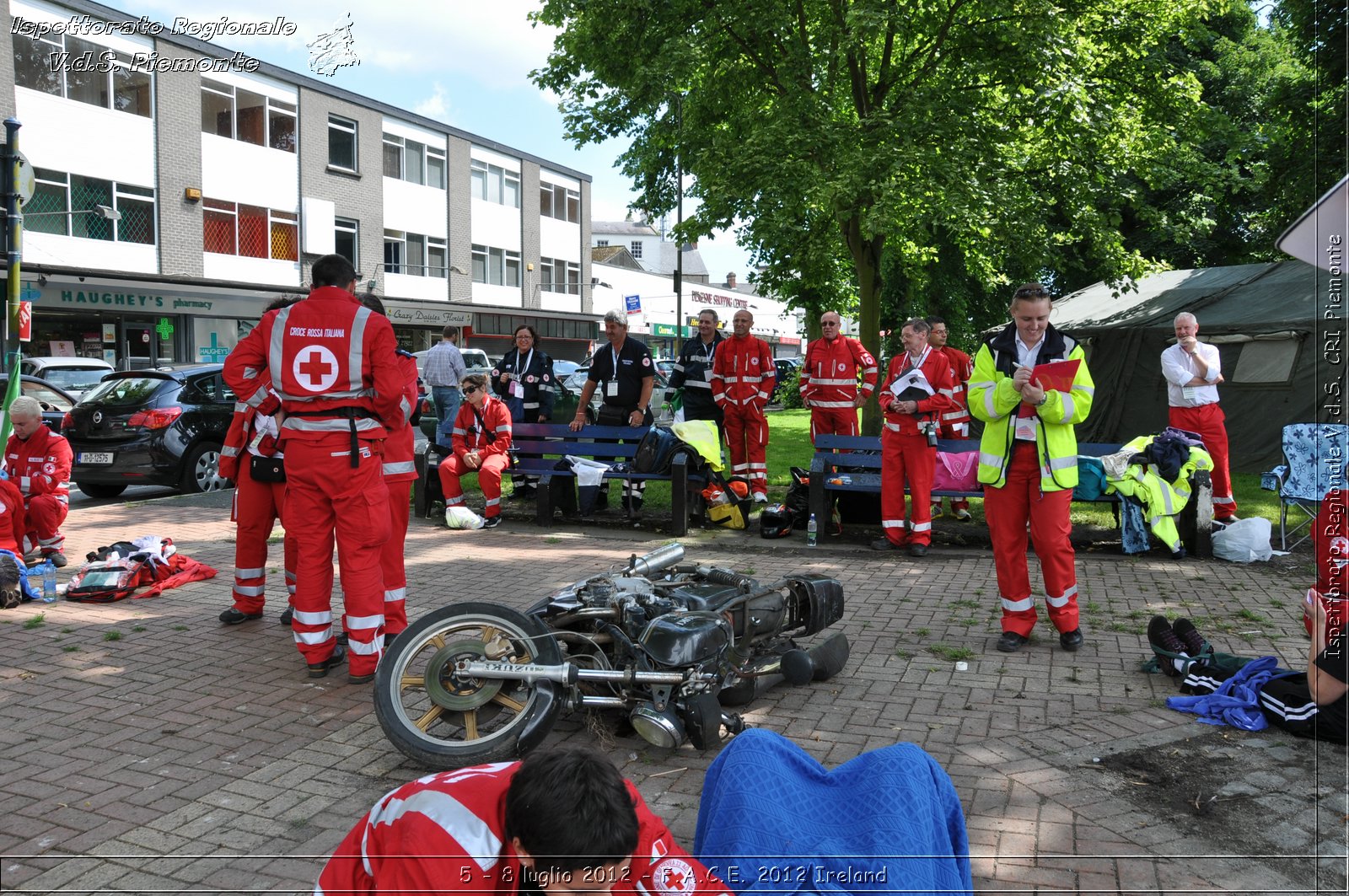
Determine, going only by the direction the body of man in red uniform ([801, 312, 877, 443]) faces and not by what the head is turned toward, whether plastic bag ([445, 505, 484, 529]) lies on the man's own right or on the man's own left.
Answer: on the man's own right

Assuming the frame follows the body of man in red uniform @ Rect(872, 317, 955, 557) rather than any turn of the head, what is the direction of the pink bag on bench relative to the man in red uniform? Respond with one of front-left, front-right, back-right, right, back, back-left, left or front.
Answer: back

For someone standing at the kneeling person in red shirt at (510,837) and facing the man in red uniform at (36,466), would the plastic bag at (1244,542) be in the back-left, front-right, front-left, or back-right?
front-right

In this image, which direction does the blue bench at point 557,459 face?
toward the camera

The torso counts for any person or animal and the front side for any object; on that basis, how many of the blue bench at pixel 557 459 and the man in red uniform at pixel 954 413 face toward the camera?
2

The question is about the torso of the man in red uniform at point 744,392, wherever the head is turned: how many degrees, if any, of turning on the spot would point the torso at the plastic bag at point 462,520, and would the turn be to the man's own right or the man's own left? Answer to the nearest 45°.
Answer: approximately 90° to the man's own right

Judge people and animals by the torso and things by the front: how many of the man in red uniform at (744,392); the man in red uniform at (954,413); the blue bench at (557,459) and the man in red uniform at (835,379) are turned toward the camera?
4

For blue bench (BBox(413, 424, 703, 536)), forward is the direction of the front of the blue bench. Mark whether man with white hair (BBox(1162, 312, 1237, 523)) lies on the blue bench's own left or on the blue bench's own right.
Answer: on the blue bench's own left

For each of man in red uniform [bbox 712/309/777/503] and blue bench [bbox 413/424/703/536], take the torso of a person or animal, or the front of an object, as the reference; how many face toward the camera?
2

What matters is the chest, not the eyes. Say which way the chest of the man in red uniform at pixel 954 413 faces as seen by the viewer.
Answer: toward the camera

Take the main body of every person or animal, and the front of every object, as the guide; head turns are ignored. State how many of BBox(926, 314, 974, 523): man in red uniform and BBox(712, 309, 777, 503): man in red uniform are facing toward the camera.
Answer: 2

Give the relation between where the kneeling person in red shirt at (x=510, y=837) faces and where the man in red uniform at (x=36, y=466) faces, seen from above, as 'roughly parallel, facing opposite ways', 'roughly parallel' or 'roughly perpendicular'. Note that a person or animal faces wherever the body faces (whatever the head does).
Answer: roughly perpendicular

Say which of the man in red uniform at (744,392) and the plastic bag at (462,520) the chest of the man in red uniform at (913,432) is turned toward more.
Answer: the plastic bag

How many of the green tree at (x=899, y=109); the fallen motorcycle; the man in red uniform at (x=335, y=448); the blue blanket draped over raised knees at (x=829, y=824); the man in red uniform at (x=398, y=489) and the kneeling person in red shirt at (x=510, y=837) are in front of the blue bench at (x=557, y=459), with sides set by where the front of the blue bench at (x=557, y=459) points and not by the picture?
5

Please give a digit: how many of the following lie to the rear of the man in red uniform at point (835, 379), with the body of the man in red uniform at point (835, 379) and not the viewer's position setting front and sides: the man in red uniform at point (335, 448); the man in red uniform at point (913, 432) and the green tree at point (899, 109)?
1

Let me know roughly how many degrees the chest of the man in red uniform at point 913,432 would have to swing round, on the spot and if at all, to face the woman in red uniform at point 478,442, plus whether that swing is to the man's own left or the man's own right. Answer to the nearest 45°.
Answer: approximately 45° to the man's own right
